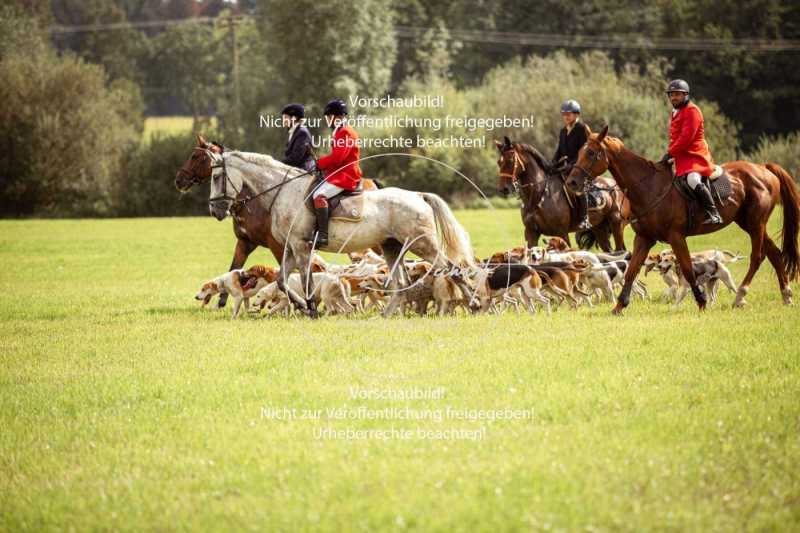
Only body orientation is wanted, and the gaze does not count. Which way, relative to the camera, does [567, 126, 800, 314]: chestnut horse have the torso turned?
to the viewer's left

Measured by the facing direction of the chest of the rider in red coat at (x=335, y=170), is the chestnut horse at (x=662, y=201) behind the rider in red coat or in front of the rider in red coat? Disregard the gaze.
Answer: behind

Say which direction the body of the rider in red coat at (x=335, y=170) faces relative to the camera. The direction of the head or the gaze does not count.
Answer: to the viewer's left

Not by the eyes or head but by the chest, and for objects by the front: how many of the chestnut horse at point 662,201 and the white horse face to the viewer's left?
2

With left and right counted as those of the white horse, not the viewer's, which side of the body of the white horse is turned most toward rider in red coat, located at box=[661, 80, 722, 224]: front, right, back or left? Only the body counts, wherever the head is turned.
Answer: back

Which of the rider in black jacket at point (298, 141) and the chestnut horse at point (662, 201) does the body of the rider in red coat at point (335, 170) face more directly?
the rider in black jacket

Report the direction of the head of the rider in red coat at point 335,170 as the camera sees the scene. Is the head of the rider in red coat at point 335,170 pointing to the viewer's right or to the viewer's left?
to the viewer's left

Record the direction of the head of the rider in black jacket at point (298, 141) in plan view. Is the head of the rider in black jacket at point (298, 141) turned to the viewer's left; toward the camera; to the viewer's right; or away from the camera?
to the viewer's left

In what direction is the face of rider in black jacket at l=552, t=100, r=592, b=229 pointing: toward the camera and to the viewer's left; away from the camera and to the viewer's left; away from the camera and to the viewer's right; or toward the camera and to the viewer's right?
toward the camera and to the viewer's left

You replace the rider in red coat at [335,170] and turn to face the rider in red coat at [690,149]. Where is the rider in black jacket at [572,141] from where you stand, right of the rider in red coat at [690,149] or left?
left

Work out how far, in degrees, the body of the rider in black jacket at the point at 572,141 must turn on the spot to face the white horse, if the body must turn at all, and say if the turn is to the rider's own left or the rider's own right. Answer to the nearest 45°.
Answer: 0° — they already face it

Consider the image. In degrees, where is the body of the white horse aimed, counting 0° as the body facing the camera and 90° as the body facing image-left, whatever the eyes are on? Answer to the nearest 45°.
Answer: approximately 90°
